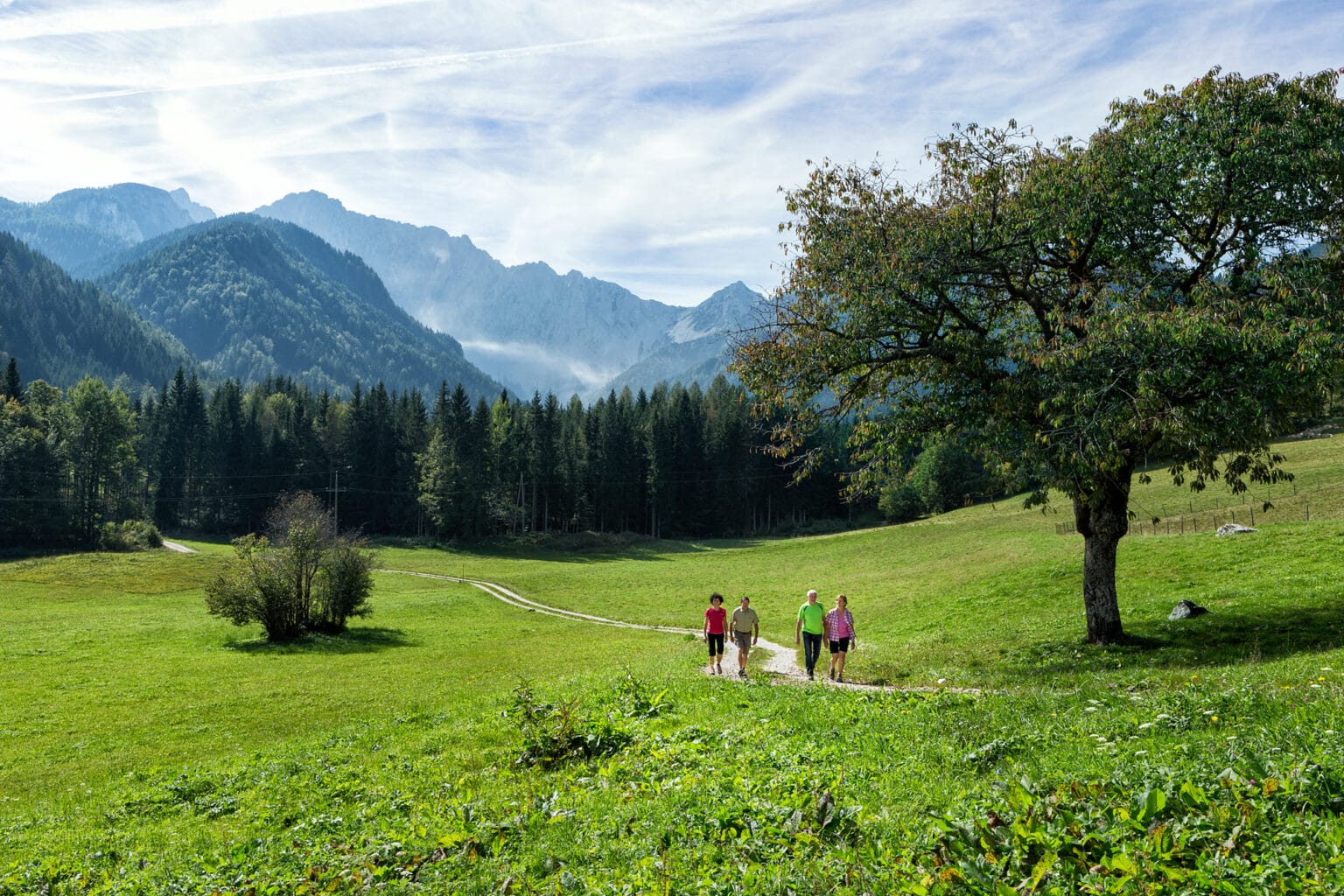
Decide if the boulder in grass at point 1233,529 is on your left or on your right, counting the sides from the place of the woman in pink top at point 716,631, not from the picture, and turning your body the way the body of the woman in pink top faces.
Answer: on your left

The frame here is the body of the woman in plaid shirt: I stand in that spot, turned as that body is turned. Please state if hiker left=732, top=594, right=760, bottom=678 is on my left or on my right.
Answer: on my right

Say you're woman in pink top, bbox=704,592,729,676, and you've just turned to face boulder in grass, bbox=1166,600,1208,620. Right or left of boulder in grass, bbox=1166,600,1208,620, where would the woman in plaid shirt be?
right

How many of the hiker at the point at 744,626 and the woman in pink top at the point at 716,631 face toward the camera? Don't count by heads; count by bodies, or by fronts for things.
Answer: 2

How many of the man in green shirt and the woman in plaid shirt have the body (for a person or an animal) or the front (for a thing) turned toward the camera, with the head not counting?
2

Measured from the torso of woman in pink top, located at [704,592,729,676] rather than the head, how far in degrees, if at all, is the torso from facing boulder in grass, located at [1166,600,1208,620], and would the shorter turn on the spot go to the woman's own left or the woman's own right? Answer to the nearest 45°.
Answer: approximately 90° to the woman's own left

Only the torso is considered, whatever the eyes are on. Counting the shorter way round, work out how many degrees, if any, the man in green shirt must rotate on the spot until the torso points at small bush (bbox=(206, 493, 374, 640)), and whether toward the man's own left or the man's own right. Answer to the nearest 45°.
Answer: approximately 135° to the man's own right

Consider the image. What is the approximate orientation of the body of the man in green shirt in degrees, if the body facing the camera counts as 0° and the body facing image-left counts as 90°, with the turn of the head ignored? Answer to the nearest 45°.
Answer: approximately 0°

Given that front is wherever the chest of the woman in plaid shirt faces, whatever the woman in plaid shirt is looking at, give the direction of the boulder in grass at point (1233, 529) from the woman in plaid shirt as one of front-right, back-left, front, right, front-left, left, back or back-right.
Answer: back-left
